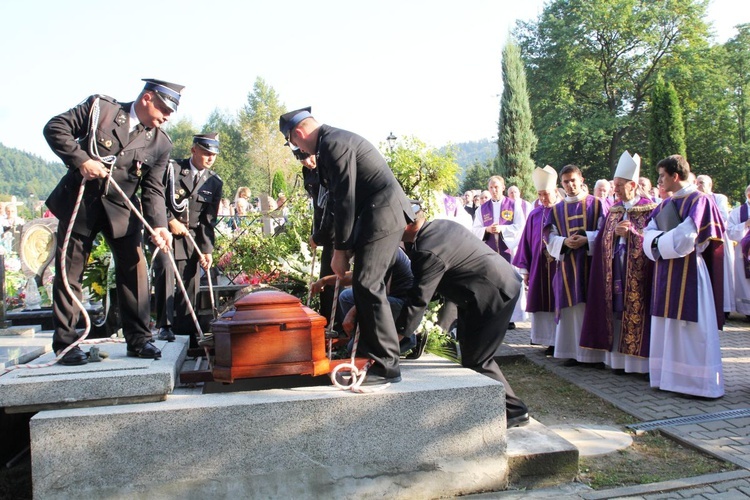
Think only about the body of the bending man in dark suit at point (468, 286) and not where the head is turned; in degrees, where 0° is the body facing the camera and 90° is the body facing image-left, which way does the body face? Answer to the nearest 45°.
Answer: approximately 90°

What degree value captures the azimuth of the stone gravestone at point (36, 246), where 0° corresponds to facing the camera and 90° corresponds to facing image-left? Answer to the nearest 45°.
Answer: approximately 0°

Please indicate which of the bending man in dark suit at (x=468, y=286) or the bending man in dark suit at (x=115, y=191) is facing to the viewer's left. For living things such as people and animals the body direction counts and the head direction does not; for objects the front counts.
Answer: the bending man in dark suit at (x=468, y=286)

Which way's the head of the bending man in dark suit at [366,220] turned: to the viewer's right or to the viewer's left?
to the viewer's left

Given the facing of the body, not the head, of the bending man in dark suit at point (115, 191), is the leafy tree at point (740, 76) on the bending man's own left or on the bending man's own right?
on the bending man's own left

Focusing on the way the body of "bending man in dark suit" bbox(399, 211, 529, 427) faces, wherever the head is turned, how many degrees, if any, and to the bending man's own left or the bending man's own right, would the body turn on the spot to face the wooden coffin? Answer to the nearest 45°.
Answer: approximately 45° to the bending man's own left

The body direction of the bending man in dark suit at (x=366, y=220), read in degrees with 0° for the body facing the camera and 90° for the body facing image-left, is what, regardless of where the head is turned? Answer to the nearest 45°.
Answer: approximately 90°
